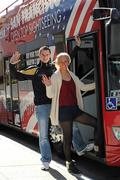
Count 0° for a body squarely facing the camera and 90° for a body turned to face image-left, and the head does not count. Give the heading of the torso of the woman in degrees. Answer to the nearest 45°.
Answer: approximately 0°

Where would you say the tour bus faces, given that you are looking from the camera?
facing the viewer and to the right of the viewer

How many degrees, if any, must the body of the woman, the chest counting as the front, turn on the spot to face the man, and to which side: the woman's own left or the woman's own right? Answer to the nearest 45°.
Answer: approximately 135° to the woman's own right
